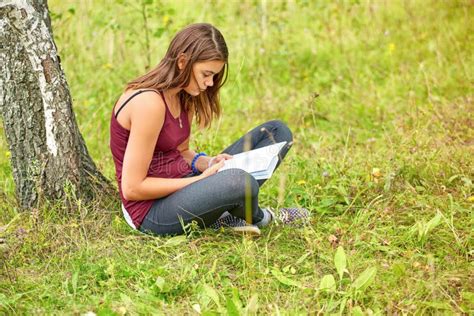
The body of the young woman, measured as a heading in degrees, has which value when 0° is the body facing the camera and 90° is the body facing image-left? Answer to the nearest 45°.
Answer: approximately 270°

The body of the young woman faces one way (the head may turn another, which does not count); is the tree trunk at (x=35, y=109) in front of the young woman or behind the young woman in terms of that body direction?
behind
